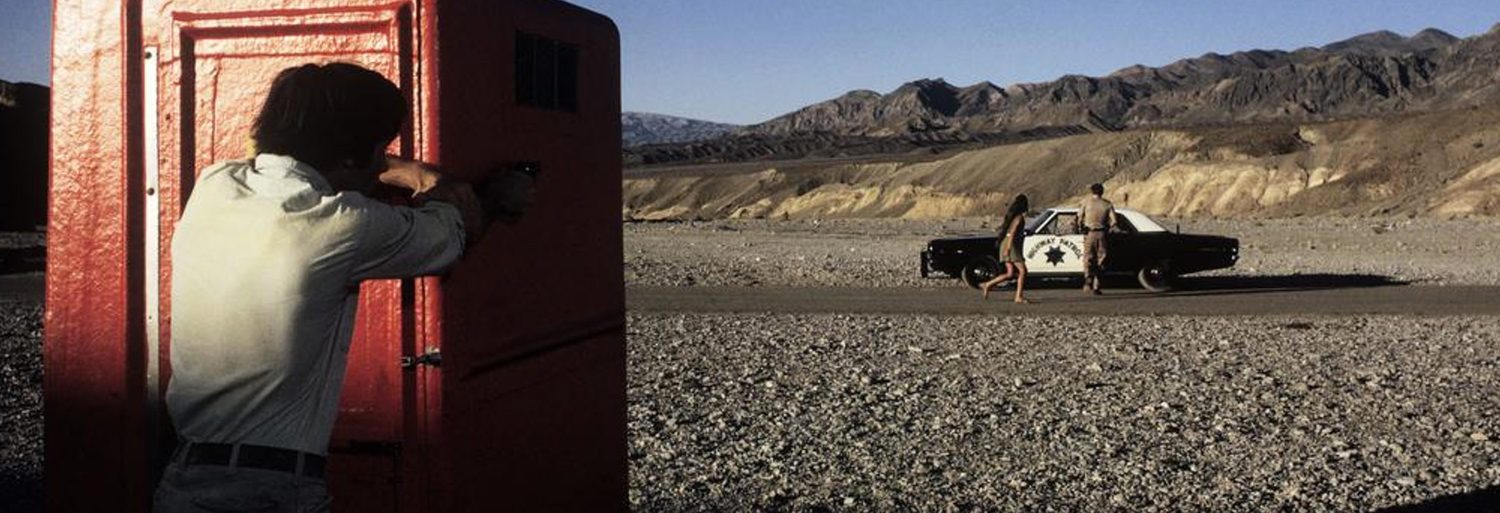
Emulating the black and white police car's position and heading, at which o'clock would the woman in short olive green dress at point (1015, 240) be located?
The woman in short olive green dress is roughly at 10 o'clock from the black and white police car.

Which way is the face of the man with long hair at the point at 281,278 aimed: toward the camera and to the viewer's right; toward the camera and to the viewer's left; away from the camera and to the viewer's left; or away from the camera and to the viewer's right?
away from the camera and to the viewer's right

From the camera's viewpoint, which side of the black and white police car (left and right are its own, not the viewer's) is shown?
left

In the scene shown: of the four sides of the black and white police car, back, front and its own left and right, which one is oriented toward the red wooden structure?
left

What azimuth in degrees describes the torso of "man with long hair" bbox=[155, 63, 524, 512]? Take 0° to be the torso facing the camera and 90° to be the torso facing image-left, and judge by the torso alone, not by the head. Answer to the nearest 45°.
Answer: approximately 225°

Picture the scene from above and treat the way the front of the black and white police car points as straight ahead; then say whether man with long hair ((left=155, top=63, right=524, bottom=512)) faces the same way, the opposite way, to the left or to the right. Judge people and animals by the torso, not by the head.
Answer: to the right

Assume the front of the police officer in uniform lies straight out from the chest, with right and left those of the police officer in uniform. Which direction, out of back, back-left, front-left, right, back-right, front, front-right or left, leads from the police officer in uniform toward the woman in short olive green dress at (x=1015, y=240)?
back-left

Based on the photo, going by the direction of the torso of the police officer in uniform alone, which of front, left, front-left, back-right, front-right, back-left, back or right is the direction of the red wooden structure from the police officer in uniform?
back

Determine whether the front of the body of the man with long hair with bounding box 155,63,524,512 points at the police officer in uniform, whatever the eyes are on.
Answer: yes

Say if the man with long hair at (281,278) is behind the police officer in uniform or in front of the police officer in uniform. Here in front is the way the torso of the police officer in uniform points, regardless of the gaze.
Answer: behind
